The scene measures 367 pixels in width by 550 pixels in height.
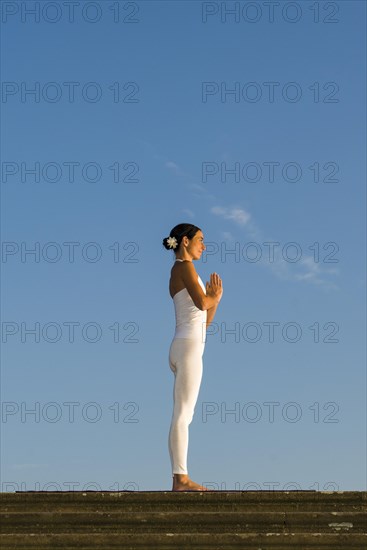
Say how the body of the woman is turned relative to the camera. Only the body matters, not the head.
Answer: to the viewer's right

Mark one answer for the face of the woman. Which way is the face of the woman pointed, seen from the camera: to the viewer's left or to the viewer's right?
to the viewer's right
